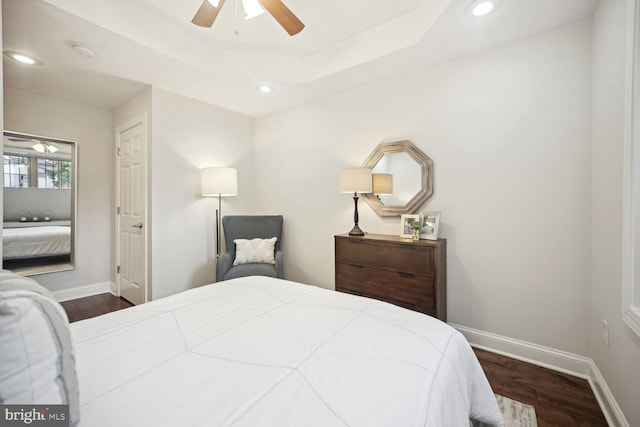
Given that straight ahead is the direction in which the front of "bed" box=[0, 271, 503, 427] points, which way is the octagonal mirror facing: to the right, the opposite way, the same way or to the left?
the opposite way

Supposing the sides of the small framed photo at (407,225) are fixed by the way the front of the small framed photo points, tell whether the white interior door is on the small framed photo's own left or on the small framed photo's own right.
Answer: on the small framed photo's own right

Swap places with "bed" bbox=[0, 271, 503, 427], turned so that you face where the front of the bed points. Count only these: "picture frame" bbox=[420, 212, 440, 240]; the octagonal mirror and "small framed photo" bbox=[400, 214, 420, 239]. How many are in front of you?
3

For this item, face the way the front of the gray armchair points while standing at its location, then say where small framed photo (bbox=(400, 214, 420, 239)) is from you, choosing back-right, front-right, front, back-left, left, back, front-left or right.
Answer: front-left

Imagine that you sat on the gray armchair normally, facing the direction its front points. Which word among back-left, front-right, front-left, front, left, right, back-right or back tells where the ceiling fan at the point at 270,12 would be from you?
front

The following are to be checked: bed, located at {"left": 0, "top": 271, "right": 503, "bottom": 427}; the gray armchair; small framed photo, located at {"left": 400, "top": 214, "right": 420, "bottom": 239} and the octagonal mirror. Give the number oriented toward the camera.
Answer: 3

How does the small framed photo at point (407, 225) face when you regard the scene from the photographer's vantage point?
facing the viewer

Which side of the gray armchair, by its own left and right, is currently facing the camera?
front

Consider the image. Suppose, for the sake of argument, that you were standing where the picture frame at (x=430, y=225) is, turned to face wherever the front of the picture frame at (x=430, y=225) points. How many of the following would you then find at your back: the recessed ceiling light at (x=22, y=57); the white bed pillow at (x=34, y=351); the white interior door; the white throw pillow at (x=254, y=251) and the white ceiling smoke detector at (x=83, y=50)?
0

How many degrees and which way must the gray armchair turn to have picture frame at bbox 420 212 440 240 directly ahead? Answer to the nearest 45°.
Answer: approximately 45° to its left

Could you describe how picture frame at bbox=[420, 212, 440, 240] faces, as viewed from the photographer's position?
facing the viewer and to the left of the viewer

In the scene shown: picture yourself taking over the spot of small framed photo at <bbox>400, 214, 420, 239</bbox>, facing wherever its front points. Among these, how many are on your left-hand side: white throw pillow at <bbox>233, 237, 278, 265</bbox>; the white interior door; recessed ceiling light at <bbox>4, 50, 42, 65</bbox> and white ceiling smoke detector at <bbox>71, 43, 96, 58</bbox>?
0

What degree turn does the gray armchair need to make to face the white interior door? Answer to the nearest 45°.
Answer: approximately 90° to its right

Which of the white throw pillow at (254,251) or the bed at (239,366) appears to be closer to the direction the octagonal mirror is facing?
the bed

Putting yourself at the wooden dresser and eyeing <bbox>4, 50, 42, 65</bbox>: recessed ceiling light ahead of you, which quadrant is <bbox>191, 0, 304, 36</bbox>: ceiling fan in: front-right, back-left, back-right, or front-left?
front-left

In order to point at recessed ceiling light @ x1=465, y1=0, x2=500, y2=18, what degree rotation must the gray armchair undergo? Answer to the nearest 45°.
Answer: approximately 45° to its left
